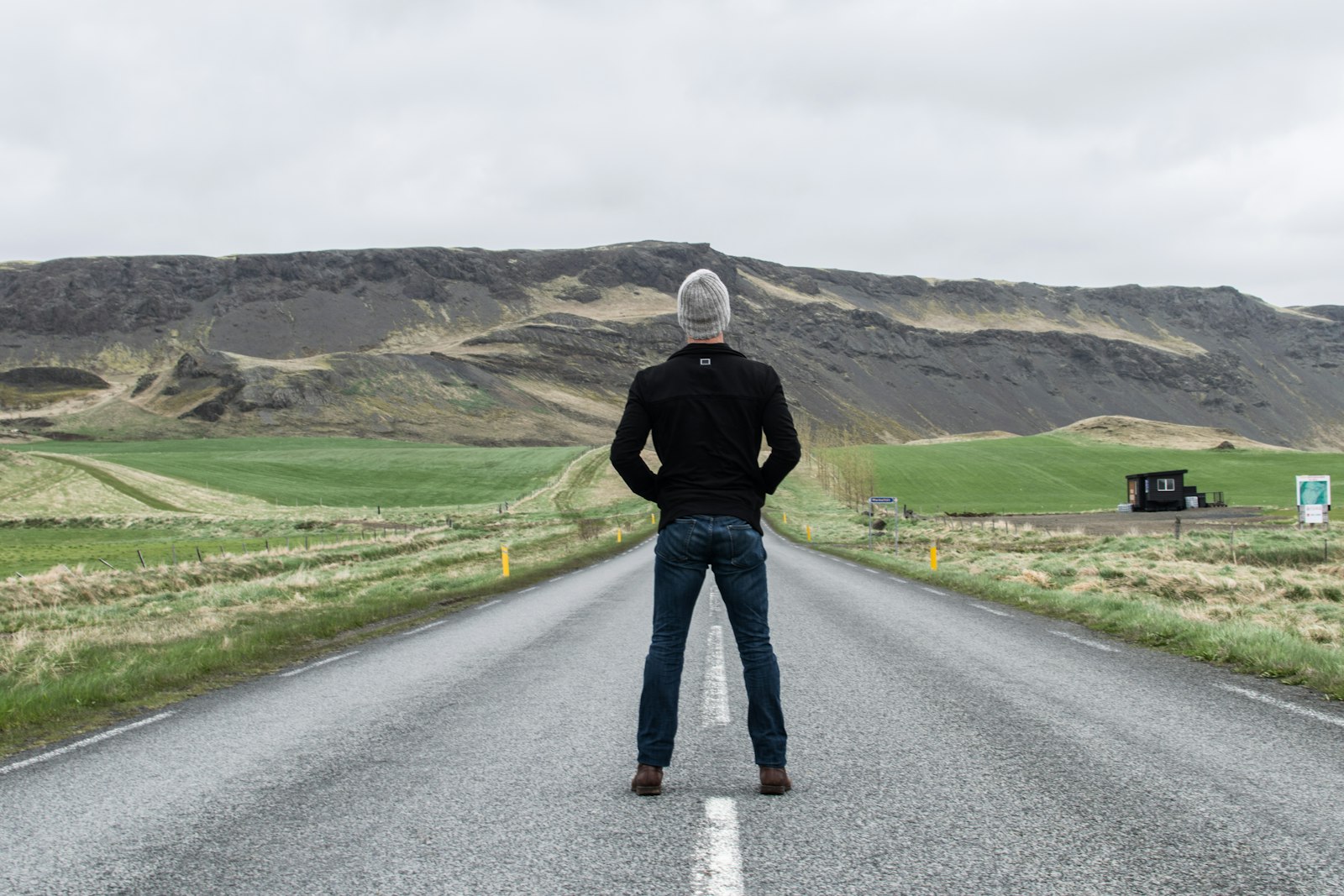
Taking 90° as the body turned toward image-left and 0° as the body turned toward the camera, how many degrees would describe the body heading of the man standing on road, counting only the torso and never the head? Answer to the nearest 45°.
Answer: approximately 180°

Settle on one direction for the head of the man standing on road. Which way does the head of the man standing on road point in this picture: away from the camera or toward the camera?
away from the camera

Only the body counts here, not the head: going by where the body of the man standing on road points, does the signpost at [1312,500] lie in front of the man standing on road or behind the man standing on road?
in front
